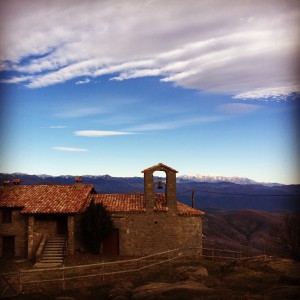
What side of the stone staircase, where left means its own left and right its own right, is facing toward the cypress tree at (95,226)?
left

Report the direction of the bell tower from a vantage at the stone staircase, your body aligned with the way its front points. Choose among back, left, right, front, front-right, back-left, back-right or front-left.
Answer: left

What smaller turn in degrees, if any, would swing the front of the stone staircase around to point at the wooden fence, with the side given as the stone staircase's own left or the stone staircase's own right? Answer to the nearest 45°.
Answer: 0° — it already faces it

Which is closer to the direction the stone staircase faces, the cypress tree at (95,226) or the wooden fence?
the wooden fence

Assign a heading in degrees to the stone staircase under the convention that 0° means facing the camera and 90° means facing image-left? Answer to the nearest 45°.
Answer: approximately 0°
